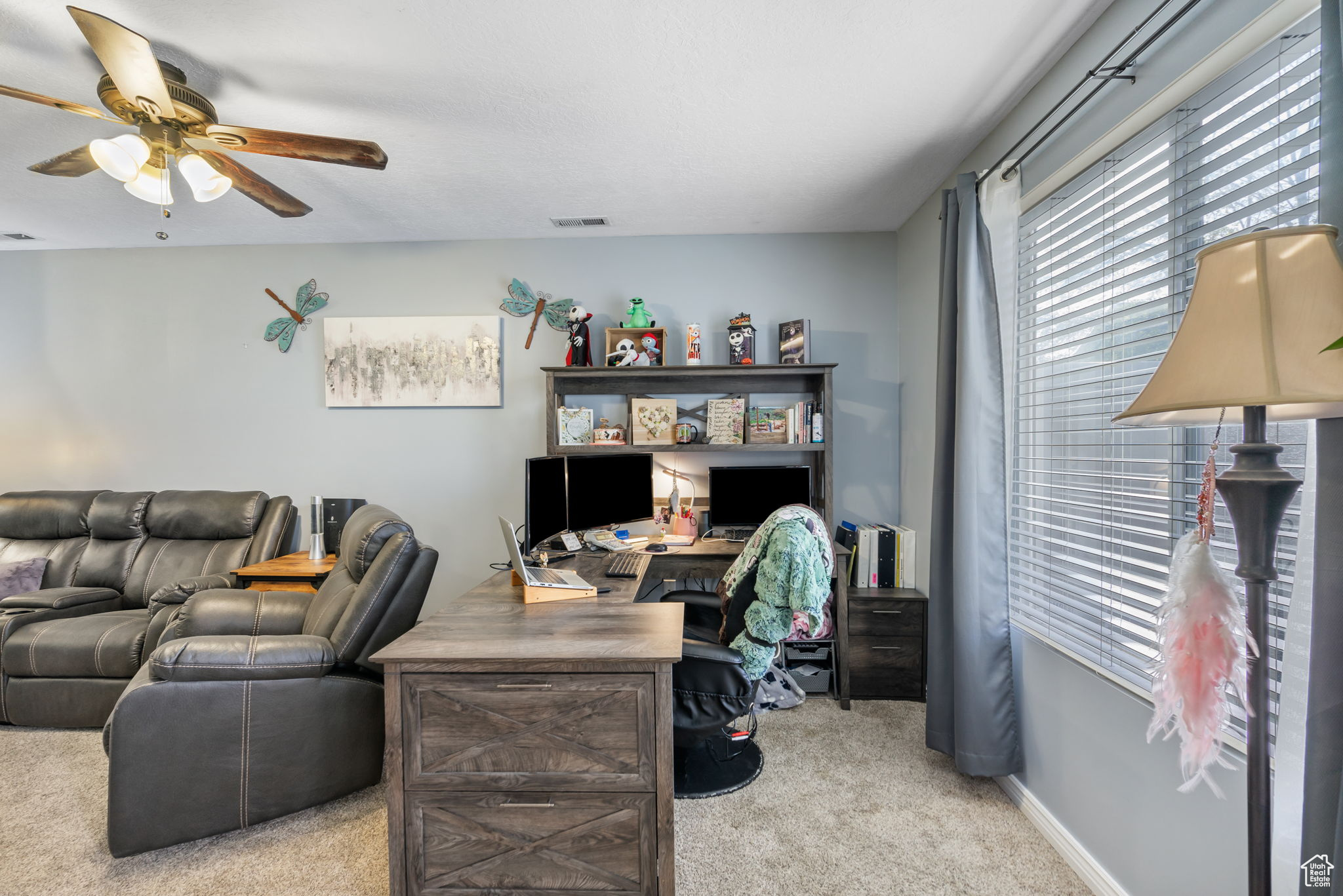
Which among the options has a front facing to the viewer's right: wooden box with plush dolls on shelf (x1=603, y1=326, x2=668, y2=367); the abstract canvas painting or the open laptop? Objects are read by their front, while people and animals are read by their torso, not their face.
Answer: the open laptop

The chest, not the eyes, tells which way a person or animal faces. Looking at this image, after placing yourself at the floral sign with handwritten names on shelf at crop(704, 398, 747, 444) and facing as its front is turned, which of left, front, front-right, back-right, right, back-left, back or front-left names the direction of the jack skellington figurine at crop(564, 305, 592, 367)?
right

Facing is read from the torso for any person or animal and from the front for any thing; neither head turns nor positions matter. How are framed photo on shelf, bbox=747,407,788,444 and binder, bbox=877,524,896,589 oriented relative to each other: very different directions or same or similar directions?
same or similar directions

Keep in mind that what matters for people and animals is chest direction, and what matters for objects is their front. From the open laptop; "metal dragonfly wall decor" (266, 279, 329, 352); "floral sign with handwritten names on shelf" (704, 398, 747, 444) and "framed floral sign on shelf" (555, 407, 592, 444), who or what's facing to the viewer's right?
the open laptop

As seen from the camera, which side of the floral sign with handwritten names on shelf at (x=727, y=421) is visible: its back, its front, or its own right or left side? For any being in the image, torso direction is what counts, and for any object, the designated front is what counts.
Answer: front

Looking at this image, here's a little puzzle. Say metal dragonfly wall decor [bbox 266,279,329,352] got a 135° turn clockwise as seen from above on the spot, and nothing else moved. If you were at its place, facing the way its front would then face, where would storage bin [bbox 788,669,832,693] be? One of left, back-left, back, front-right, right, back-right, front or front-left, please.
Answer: back

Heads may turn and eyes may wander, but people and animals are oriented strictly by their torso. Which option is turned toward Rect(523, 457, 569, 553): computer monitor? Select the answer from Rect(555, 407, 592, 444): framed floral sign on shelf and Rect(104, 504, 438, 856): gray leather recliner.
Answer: the framed floral sign on shelf

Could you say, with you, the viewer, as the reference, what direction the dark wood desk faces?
facing the viewer

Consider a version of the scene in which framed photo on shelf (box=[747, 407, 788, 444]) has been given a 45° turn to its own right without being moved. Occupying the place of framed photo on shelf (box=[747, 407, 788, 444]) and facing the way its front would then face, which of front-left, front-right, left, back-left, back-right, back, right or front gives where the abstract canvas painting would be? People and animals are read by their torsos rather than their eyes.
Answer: front-right

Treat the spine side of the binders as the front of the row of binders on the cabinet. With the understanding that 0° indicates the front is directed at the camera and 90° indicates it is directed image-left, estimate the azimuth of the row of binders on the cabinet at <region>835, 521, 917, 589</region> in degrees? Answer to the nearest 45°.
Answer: approximately 0°

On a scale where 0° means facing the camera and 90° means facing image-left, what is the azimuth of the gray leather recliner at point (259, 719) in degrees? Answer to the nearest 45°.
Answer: approximately 90°

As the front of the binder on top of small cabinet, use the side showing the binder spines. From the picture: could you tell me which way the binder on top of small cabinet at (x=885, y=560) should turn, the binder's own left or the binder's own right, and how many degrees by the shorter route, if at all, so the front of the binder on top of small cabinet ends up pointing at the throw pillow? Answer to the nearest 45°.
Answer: approximately 90° to the binder's own right

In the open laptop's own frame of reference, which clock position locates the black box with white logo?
The black box with white logo is roughly at 8 o'clock from the open laptop.

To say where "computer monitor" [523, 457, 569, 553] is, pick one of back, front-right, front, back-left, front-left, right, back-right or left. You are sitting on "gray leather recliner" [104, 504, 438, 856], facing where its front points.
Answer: back

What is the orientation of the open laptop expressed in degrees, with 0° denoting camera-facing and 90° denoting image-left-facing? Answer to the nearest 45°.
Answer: approximately 270°

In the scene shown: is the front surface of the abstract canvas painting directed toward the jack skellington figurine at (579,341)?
no

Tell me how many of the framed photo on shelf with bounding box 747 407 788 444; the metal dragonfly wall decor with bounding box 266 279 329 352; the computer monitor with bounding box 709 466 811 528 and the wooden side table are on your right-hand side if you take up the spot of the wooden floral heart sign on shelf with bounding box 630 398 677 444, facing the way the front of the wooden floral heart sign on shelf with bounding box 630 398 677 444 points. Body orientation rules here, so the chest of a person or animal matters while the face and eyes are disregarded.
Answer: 2

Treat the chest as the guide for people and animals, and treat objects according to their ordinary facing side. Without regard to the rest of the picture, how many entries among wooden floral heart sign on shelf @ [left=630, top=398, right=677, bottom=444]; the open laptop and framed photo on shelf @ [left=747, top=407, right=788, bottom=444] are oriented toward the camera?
2

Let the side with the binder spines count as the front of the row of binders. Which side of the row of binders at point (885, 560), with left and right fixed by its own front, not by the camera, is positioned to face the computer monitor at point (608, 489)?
right

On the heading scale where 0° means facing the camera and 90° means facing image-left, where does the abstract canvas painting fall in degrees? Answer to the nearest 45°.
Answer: approximately 0°

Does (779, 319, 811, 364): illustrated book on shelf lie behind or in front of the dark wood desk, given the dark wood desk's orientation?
behind

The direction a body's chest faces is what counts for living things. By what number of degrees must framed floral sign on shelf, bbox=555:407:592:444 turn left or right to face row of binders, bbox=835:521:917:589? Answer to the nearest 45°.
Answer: approximately 90° to its left

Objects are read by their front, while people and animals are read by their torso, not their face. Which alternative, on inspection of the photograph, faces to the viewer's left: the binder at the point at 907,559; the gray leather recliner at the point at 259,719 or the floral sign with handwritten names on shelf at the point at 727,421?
the gray leather recliner
